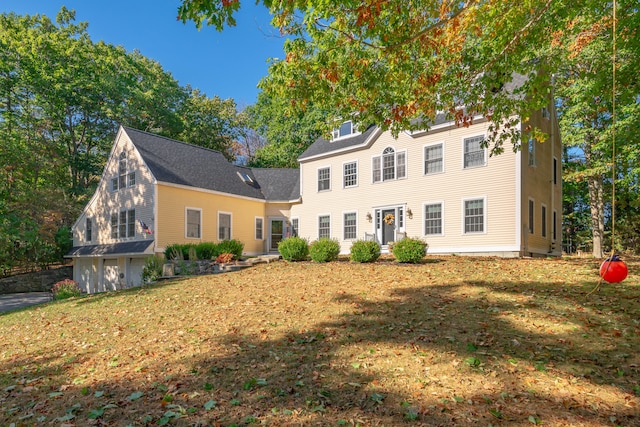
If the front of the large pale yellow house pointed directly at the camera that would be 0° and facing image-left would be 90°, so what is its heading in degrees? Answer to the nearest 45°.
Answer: approximately 45°

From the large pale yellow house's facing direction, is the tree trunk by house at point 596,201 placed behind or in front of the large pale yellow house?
behind

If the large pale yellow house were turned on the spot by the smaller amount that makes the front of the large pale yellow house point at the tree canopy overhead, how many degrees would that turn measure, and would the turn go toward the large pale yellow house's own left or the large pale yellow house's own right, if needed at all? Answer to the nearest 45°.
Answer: approximately 45° to the large pale yellow house's own left

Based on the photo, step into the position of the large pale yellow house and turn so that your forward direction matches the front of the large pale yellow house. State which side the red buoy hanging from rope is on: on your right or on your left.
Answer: on your left

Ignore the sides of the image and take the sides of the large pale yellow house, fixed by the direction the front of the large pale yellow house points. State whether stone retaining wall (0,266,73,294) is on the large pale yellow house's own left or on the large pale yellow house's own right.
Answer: on the large pale yellow house's own right
